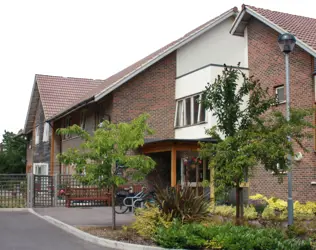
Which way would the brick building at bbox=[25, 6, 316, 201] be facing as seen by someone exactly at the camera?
facing the viewer and to the left of the viewer

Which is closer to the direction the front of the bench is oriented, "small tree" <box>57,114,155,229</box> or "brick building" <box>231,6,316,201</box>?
the small tree

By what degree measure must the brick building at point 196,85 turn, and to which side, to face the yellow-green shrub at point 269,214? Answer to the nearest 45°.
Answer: approximately 45° to its left

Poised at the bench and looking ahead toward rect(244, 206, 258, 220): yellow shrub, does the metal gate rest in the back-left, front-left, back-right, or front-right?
back-right

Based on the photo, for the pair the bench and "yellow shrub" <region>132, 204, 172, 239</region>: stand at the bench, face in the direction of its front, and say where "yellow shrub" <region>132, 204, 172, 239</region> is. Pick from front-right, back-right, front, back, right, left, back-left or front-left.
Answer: front

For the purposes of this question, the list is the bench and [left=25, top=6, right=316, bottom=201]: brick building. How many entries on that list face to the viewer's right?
0

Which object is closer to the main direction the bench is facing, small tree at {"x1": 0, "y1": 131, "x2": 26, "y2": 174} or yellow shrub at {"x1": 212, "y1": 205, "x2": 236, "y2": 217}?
the yellow shrub

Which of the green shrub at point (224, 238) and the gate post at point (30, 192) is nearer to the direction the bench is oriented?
the green shrub

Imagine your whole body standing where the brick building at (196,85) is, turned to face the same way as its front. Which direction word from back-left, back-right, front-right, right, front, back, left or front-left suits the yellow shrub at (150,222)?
front-left

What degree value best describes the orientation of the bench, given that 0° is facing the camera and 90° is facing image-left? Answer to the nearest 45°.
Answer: approximately 0°

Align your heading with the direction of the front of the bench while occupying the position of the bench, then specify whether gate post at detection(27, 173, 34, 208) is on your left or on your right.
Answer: on your right

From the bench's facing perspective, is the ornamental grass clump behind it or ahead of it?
ahead
